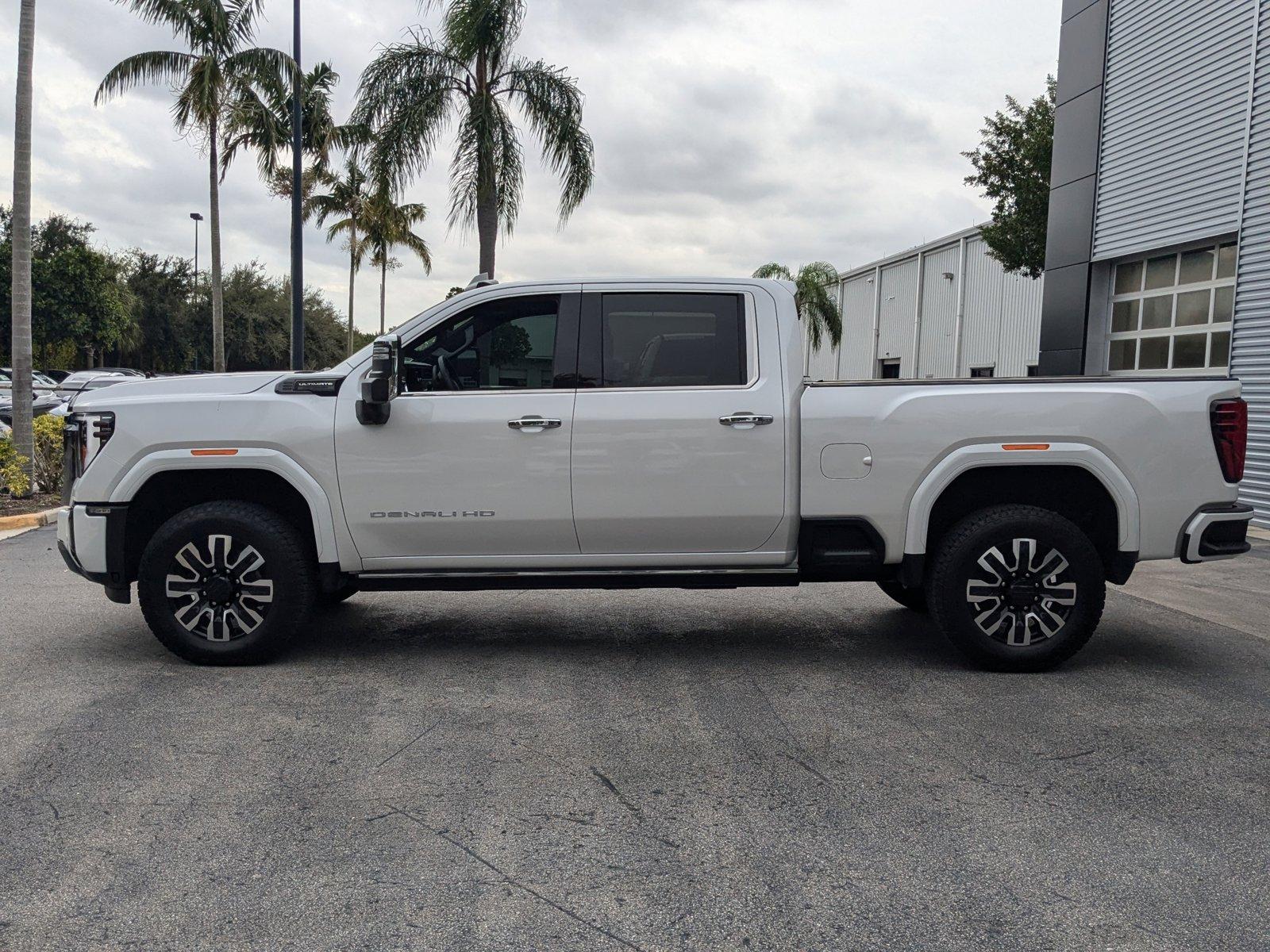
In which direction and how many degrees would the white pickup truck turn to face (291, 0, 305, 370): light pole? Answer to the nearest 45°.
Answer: approximately 45° to its right

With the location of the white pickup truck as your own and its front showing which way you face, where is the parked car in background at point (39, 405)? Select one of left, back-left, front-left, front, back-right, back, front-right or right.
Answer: front-right

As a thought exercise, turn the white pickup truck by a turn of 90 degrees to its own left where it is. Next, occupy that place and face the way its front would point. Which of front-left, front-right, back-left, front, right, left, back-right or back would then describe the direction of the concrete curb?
back-right

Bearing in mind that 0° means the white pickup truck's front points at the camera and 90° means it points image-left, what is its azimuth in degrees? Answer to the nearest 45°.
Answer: approximately 90°

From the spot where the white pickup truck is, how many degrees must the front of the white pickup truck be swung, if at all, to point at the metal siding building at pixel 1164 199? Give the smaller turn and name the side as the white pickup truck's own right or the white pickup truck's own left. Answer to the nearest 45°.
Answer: approximately 135° to the white pickup truck's own right

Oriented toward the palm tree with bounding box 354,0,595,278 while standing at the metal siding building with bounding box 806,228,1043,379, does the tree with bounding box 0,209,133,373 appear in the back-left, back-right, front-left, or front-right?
front-right

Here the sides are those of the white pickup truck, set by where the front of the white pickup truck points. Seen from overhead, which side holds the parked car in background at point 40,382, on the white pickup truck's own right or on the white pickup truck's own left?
on the white pickup truck's own right

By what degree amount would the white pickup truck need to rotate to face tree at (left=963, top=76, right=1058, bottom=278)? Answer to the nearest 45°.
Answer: approximately 135° to its right

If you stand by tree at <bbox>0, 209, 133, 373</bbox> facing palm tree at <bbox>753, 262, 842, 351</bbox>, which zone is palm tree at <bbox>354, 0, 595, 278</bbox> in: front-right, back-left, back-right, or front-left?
front-right

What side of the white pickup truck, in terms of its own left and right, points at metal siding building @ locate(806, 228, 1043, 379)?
right

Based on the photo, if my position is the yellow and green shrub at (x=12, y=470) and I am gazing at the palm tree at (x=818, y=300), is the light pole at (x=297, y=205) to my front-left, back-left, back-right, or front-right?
front-left

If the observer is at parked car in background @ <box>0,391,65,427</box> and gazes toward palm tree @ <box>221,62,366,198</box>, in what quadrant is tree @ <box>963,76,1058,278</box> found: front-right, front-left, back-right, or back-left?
front-right
